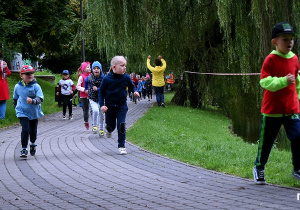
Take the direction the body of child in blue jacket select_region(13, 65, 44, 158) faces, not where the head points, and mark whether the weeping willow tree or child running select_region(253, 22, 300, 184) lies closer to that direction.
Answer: the child running

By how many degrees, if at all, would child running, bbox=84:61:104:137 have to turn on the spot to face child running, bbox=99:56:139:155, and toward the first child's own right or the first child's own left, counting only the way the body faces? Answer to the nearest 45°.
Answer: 0° — they already face them

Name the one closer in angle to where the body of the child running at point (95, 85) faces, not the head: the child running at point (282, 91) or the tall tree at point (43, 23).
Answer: the child running

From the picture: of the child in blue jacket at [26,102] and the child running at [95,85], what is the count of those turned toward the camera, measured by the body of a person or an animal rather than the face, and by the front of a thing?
2
